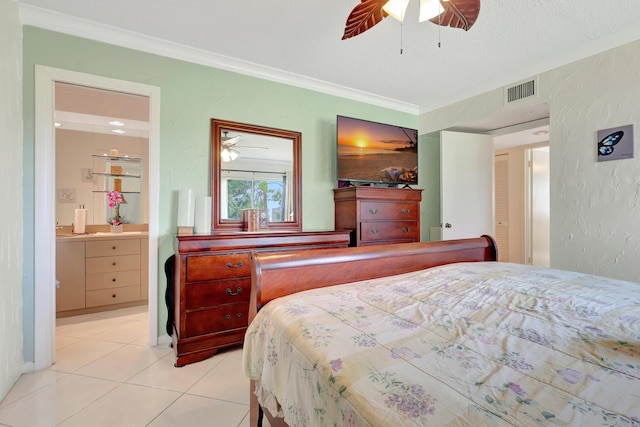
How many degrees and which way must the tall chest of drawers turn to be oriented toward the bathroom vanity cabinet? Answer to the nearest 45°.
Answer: approximately 135° to its right

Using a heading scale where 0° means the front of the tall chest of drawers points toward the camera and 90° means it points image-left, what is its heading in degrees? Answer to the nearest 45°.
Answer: approximately 315°

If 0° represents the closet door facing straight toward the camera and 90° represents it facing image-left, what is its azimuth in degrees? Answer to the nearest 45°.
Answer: approximately 45°

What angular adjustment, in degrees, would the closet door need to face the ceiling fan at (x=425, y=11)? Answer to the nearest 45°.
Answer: approximately 45° to its left

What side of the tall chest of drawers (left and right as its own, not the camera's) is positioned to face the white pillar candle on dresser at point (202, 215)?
right

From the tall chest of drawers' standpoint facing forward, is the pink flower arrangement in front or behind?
behind
